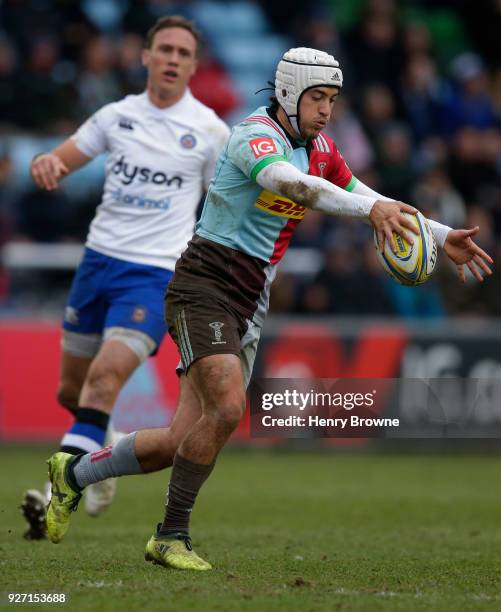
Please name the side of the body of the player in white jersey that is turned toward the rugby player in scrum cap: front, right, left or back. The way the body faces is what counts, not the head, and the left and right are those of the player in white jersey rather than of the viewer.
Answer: front

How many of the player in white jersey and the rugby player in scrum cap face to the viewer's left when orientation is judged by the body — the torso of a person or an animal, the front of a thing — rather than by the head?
0

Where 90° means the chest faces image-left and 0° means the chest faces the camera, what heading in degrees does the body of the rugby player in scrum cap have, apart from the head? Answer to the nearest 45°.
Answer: approximately 315°

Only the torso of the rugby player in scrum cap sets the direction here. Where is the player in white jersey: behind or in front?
behind

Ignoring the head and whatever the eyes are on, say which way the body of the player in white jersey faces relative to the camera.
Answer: toward the camera
